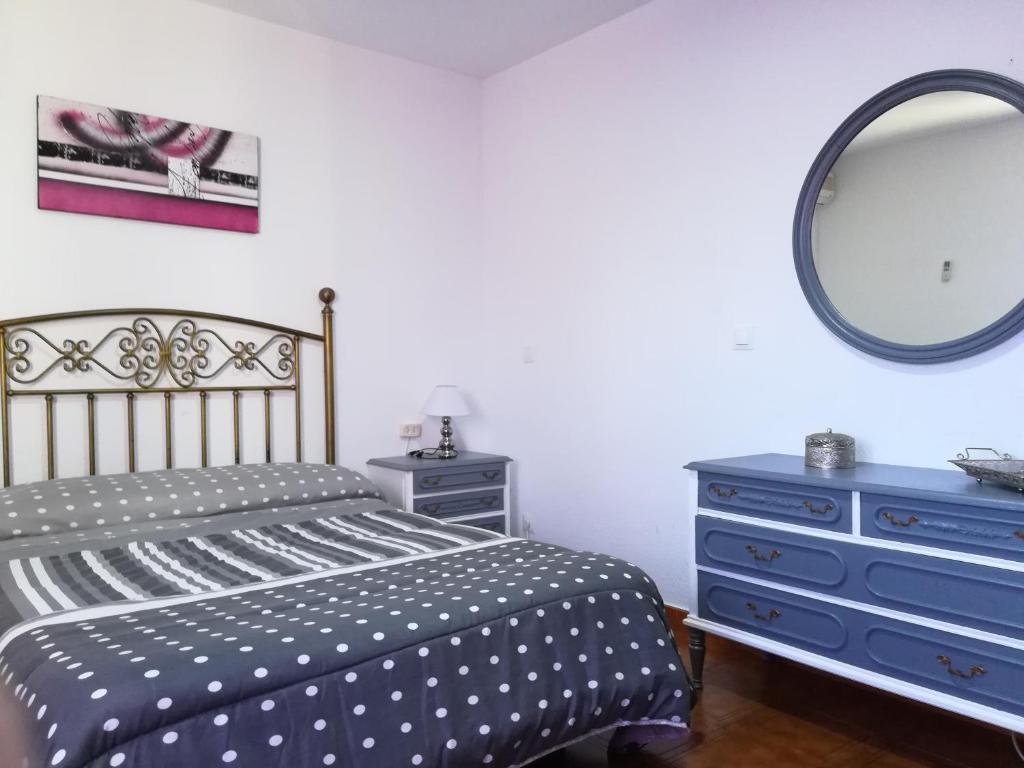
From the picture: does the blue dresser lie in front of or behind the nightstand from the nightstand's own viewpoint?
in front

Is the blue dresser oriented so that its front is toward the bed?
yes

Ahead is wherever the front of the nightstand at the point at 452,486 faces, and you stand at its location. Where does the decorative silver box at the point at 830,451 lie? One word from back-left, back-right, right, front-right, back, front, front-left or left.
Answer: front

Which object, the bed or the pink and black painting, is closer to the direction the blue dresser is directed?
the bed

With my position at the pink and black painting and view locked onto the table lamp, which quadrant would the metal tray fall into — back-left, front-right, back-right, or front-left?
front-right

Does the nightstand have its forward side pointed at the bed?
no

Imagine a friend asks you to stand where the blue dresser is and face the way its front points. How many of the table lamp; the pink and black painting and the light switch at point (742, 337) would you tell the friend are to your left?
0

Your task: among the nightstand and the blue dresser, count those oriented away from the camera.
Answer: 0

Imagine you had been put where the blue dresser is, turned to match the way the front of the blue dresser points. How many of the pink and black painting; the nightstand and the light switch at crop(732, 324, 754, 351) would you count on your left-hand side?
0

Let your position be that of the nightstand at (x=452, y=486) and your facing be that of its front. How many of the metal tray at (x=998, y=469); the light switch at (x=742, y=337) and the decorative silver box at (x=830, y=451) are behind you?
0
